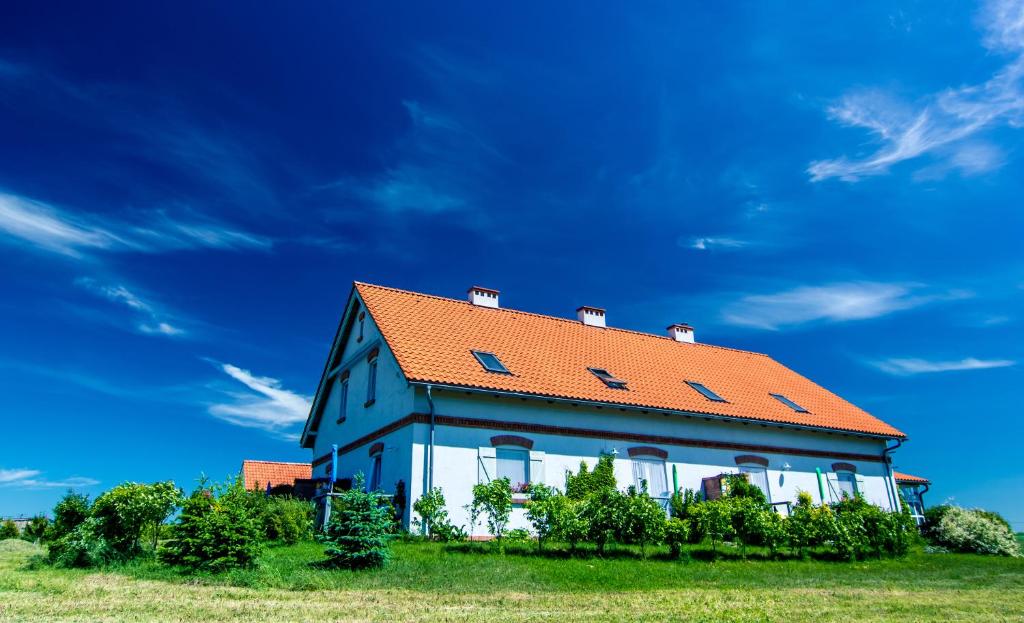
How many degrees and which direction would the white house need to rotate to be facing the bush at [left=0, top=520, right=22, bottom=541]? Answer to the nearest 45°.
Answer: approximately 135° to its right

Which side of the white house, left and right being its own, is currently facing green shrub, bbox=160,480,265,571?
right

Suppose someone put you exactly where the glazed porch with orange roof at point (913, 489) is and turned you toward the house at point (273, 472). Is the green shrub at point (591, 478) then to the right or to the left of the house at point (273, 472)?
left

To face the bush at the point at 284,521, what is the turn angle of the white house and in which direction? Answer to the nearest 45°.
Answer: approximately 90° to its right

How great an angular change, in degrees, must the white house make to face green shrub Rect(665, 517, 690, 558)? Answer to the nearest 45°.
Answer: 0° — it already faces it

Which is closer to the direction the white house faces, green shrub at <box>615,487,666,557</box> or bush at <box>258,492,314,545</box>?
the green shrub

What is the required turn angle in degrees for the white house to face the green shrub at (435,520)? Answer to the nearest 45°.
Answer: approximately 90° to its right

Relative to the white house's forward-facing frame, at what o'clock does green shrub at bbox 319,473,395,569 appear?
The green shrub is roughly at 2 o'clock from the white house.

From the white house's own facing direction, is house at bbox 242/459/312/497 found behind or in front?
behind

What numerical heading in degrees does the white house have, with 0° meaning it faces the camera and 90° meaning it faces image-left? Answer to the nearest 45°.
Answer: approximately 315°

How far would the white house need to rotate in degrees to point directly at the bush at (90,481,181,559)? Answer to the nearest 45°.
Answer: approximately 90° to its right

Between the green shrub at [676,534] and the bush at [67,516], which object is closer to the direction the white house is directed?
the green shrub
